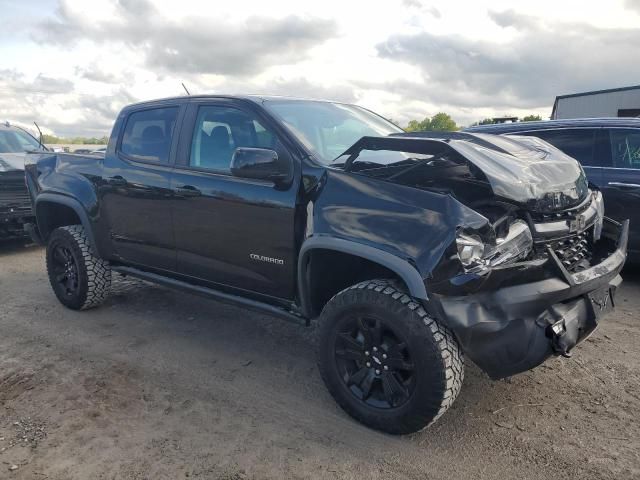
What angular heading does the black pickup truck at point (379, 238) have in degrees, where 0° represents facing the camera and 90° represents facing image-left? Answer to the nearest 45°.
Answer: approximately 315°

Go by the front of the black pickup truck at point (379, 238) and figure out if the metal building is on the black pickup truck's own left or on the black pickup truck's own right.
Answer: on the black pickup truck's own left
